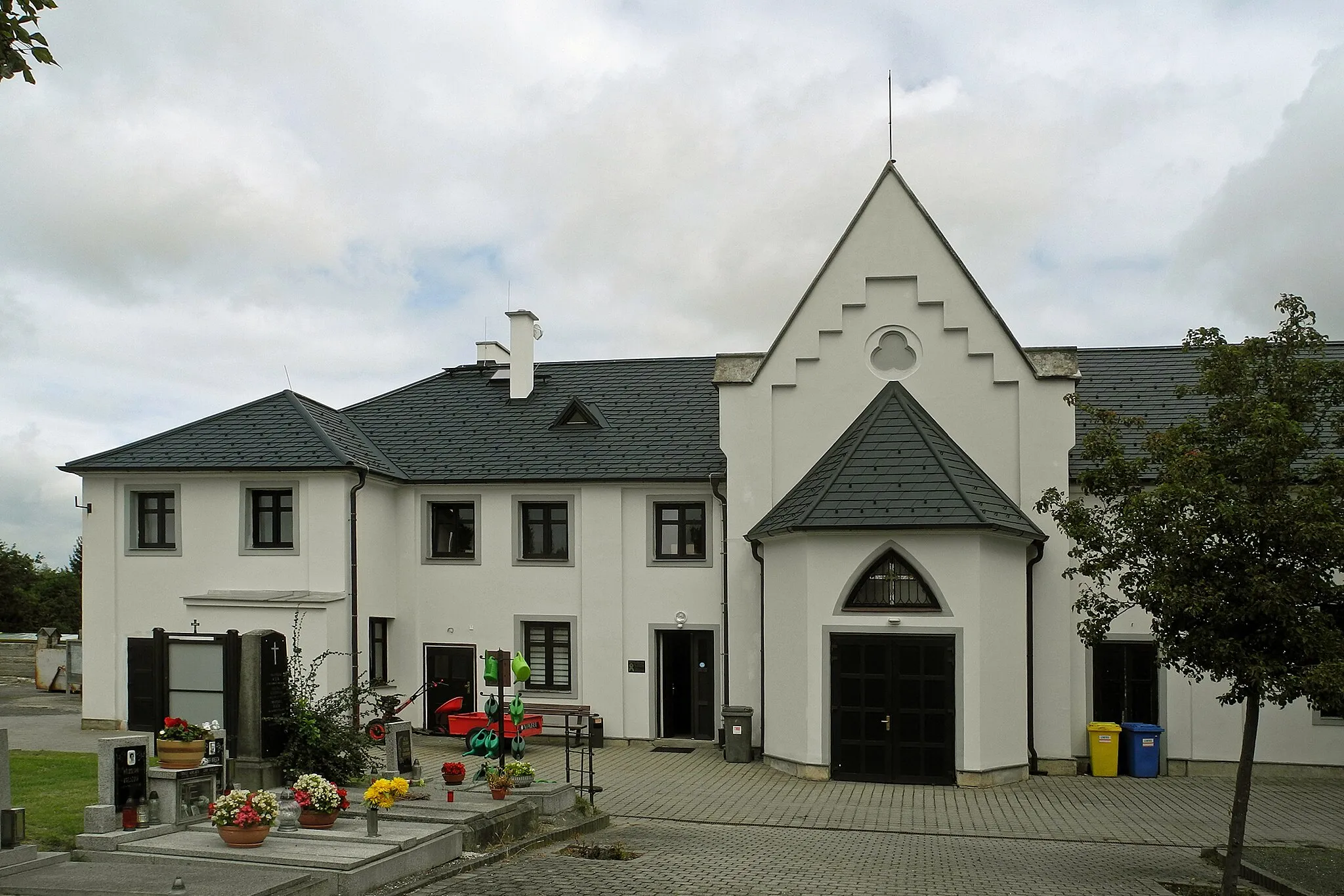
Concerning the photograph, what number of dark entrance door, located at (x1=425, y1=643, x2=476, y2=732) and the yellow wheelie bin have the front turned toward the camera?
2

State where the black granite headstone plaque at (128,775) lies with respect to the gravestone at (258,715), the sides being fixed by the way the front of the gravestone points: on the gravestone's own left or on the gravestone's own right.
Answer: on the gravestone's own right

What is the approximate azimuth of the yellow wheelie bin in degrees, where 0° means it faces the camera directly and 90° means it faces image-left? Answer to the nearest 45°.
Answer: approximately 0°

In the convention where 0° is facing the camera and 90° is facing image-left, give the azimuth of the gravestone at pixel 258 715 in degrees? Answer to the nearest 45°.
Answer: approximately 315°
